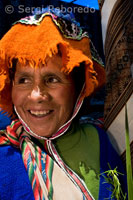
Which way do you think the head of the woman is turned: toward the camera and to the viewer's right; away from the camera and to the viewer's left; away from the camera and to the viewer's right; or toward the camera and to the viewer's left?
toward the camera and to the viewer's left

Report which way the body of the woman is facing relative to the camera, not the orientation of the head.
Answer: toward the camera
